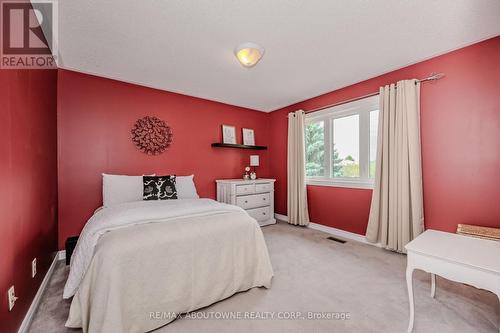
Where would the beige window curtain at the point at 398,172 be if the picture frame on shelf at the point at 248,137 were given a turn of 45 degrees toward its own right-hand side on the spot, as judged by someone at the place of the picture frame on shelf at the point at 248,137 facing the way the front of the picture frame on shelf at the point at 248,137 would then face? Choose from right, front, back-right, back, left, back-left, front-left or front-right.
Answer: front-left

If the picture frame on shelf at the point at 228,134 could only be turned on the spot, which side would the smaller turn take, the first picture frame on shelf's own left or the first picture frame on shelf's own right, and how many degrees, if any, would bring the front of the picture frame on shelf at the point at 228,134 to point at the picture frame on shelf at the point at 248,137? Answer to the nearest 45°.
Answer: approximately 90° to the first picture frame on shelf's own left

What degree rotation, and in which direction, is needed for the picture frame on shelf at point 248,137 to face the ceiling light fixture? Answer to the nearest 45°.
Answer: approximately 45° to its right

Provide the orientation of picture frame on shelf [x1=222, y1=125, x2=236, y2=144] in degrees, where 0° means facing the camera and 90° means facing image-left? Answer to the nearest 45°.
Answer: approximately 315°

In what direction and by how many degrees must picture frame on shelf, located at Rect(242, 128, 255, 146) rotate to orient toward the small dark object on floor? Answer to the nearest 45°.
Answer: approximately 90° to its right

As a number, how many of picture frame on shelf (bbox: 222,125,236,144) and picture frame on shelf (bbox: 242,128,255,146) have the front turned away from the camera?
0

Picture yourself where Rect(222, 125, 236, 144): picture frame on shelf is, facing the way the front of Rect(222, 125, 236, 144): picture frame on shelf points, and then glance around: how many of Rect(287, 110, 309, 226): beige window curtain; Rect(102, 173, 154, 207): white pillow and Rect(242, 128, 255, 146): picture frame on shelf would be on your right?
1

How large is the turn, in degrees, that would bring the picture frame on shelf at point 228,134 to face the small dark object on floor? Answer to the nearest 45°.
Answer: approximately 90° to its right

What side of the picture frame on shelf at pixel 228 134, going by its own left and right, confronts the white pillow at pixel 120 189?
right

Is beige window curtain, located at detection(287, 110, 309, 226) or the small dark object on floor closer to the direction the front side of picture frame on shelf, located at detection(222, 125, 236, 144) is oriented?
the beige window curtain

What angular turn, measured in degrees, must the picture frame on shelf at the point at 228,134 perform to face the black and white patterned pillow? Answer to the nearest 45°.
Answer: approximately 90° to its right

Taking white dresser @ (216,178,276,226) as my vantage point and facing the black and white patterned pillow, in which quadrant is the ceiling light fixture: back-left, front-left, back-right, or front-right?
front-left

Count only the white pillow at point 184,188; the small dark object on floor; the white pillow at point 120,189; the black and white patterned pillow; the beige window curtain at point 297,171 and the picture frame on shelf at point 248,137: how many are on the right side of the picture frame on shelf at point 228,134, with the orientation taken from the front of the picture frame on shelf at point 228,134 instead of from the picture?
4

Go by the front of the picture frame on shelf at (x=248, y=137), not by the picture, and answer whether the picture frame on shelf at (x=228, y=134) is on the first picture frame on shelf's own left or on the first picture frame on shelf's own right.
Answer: on the first picture frame on shelf's own right

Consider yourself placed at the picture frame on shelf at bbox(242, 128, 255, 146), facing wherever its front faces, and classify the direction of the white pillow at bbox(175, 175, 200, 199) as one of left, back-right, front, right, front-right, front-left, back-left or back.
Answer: right

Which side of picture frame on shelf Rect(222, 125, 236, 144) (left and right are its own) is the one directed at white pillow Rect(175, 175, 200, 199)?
right
